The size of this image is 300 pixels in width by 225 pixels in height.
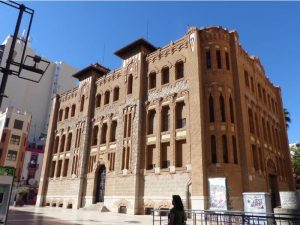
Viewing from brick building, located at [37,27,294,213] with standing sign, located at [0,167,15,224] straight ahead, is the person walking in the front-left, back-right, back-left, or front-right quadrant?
front-left

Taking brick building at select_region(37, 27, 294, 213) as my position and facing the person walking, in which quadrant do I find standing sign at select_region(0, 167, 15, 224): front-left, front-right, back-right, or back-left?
front-right
